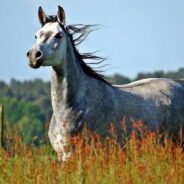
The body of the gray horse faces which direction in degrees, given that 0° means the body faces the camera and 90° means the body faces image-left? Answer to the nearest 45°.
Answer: approximately 45°
